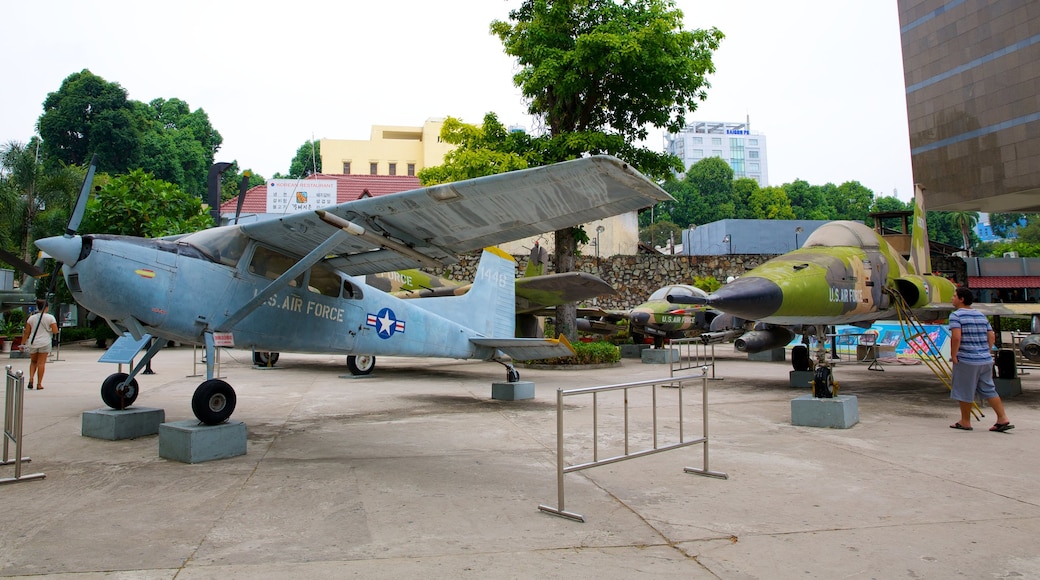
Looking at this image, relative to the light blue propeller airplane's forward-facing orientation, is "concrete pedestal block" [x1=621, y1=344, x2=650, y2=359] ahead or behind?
behind

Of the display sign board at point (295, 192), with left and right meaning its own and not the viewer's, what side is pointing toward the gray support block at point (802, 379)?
front

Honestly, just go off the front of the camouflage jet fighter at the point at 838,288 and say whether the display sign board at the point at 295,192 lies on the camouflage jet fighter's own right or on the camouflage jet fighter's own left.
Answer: on the camouflage jet fighter's own right

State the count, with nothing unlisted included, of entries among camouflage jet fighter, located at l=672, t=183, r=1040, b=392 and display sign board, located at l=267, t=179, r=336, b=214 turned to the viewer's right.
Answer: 0

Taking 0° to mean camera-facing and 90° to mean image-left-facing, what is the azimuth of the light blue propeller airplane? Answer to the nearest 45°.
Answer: approximately 45°

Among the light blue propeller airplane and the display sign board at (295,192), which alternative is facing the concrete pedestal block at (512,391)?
the display sign board

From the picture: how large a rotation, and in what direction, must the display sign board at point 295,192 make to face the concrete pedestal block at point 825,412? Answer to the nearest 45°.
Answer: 0° — it already faces it

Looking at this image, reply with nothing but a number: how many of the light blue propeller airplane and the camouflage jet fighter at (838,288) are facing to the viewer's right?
0

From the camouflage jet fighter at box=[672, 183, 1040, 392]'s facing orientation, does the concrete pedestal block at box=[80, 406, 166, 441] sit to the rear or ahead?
ahead

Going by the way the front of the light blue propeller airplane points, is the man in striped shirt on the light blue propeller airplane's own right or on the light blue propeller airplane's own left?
on the light blue propeller airplane's own left
